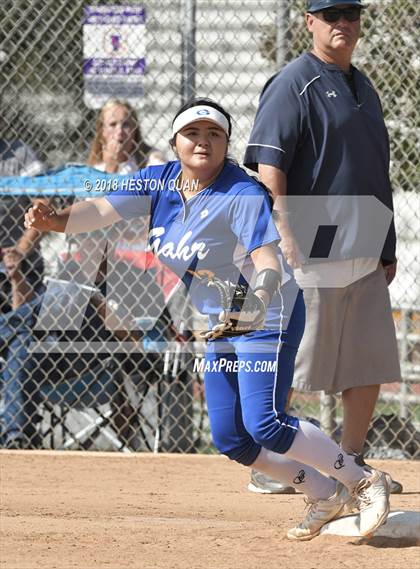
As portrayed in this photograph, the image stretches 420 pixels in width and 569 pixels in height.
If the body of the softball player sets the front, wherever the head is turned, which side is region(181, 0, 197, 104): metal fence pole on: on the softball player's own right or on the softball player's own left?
on the softball player's own right

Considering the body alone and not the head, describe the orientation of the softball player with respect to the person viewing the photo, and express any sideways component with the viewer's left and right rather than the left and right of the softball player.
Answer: facing the viewer and to the left of the viewer

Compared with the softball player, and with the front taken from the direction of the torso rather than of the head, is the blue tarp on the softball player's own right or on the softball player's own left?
on the softball player's own right

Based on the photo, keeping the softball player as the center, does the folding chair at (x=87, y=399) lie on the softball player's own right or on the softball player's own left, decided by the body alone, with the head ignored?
on the softball player's own right

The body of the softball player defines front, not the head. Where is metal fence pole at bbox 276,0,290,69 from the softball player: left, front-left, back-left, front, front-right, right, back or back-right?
back-right
